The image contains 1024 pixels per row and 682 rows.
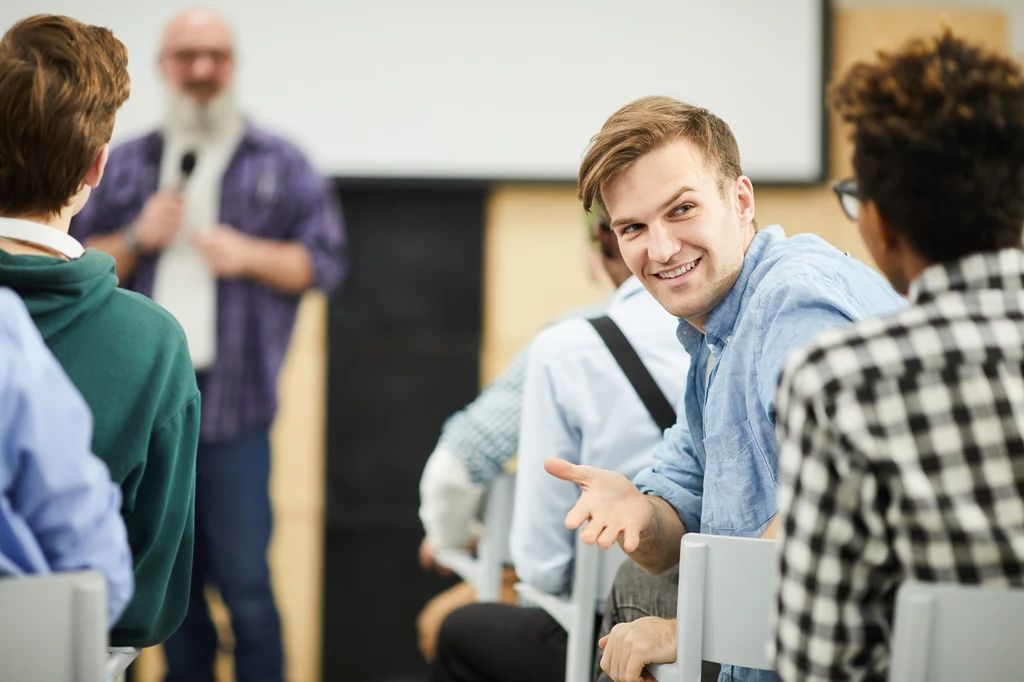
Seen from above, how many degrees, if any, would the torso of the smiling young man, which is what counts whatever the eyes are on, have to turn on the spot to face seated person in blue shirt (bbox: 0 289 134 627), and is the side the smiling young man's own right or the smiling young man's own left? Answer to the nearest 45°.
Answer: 0° — they already face them

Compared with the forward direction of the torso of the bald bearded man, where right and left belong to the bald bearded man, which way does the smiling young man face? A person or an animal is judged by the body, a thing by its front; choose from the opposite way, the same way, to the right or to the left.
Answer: to the right

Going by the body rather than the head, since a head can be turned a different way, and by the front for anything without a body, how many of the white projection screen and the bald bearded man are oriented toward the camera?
2

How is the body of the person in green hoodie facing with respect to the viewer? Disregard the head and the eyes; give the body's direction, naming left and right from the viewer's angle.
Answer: facing away from the viewer and to the right of the viewer

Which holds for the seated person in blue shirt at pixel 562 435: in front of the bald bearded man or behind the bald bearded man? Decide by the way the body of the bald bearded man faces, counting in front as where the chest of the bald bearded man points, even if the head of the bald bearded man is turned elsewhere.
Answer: in front

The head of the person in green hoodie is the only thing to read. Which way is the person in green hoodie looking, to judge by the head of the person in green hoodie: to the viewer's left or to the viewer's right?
to the viewer's right

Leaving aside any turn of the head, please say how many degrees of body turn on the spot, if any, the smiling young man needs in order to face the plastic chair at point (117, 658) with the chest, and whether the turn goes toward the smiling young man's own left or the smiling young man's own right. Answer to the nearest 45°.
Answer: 0° — they already face it

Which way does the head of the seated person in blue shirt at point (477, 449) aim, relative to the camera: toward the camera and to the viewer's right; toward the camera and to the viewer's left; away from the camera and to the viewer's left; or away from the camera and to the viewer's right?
away from the camera and to the viewer's left

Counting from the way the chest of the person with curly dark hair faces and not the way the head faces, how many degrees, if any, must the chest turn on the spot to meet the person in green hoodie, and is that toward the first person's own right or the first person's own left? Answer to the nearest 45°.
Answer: approximately 45° to the first person's own left

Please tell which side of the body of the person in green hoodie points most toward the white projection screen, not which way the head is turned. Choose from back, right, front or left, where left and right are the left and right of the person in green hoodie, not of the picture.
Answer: front

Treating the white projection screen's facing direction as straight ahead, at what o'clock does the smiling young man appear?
The smiling young man is roughly at 12 o'clock from the white projection screen.

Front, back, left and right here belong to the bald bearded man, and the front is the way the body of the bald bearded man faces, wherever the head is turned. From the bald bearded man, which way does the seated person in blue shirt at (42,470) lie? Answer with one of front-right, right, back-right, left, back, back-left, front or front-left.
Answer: front

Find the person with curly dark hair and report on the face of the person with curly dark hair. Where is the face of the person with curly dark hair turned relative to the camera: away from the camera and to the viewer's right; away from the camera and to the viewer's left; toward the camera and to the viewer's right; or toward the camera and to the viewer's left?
away from the camera and to the viewer's left

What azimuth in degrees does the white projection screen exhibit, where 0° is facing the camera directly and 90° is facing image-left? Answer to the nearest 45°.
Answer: approximately 0°

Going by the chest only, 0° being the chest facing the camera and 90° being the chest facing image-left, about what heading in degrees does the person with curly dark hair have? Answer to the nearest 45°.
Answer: approximately 135°

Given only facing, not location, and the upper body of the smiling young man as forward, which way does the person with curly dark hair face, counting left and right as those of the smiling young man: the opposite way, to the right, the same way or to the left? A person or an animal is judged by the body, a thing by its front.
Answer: to the right

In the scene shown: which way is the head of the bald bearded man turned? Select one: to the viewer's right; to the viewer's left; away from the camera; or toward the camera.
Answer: toward the camera

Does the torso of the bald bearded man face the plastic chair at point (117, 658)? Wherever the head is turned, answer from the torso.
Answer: yes

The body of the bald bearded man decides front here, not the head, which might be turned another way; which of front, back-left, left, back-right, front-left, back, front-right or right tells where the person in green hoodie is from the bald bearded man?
front
